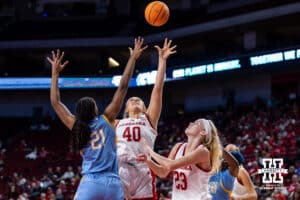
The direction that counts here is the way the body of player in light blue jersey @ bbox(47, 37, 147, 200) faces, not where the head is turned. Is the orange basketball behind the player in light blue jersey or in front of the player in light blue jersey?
in front

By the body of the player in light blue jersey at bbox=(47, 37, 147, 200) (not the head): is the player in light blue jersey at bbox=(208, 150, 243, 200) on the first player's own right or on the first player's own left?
on the first player's own right

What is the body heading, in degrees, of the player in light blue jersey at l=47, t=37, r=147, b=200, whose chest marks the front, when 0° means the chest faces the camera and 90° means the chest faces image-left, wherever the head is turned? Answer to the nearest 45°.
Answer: approximately 180°

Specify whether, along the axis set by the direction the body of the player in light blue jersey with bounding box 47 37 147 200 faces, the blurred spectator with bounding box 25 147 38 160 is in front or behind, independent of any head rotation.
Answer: in front

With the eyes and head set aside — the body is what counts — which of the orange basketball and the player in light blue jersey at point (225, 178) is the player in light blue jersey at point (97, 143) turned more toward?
the orange basketball

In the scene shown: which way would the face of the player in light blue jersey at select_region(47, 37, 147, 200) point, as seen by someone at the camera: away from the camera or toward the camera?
away from the camera
